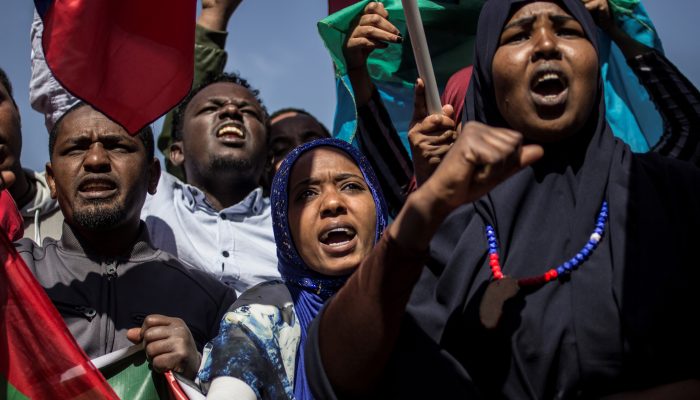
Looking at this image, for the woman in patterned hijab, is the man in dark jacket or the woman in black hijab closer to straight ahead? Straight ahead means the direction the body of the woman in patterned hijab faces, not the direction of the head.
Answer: the woman in black hijab

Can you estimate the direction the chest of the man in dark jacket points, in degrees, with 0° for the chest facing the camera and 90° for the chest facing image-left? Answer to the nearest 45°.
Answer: approximately 0°

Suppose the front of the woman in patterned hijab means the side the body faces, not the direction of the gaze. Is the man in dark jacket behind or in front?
behind

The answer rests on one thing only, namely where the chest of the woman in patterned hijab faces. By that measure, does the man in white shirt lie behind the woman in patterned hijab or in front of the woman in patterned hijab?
behind

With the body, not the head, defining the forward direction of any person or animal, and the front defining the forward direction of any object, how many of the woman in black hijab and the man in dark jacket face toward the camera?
2

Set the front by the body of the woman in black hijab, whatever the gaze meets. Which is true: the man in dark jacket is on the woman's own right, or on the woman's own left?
on the woman's own right

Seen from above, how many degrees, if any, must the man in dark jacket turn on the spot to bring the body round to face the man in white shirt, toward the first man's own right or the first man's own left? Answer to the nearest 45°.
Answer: approximately 135° to the first man's own left

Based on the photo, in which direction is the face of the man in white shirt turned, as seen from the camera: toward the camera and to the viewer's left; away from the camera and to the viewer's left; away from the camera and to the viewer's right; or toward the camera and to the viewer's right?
toward the camera and to the viewer's right

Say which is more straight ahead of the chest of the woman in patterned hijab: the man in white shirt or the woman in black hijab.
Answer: the woman in black hijab

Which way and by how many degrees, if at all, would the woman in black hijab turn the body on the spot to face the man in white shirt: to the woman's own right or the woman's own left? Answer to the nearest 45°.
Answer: approximately 135° to the woman's own right
